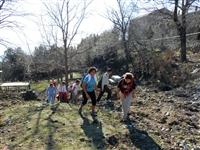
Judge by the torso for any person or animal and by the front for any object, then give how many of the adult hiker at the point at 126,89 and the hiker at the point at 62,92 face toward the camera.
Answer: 2

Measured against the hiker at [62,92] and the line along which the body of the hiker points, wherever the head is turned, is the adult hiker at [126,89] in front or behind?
in front

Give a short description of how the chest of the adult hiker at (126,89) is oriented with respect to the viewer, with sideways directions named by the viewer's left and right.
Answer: facing the viewer

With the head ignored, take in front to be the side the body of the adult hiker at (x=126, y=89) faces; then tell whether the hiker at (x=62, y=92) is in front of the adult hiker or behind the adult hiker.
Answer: behind

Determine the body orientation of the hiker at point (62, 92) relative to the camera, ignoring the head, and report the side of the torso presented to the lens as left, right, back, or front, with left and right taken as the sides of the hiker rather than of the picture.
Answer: front
